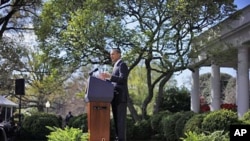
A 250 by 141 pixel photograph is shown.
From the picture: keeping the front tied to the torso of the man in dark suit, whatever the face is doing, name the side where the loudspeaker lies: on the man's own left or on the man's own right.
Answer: on the man's own right

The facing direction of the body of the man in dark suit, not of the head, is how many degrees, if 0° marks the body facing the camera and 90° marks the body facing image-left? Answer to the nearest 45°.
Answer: approximately 90°

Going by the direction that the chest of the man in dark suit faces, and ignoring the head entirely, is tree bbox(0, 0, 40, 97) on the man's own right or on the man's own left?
on the man's own right

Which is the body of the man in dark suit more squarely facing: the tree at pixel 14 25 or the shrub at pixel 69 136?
the shrub

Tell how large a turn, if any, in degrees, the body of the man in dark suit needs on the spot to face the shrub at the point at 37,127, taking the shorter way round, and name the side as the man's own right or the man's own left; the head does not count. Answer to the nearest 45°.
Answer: approximately 90° to the man's own right
